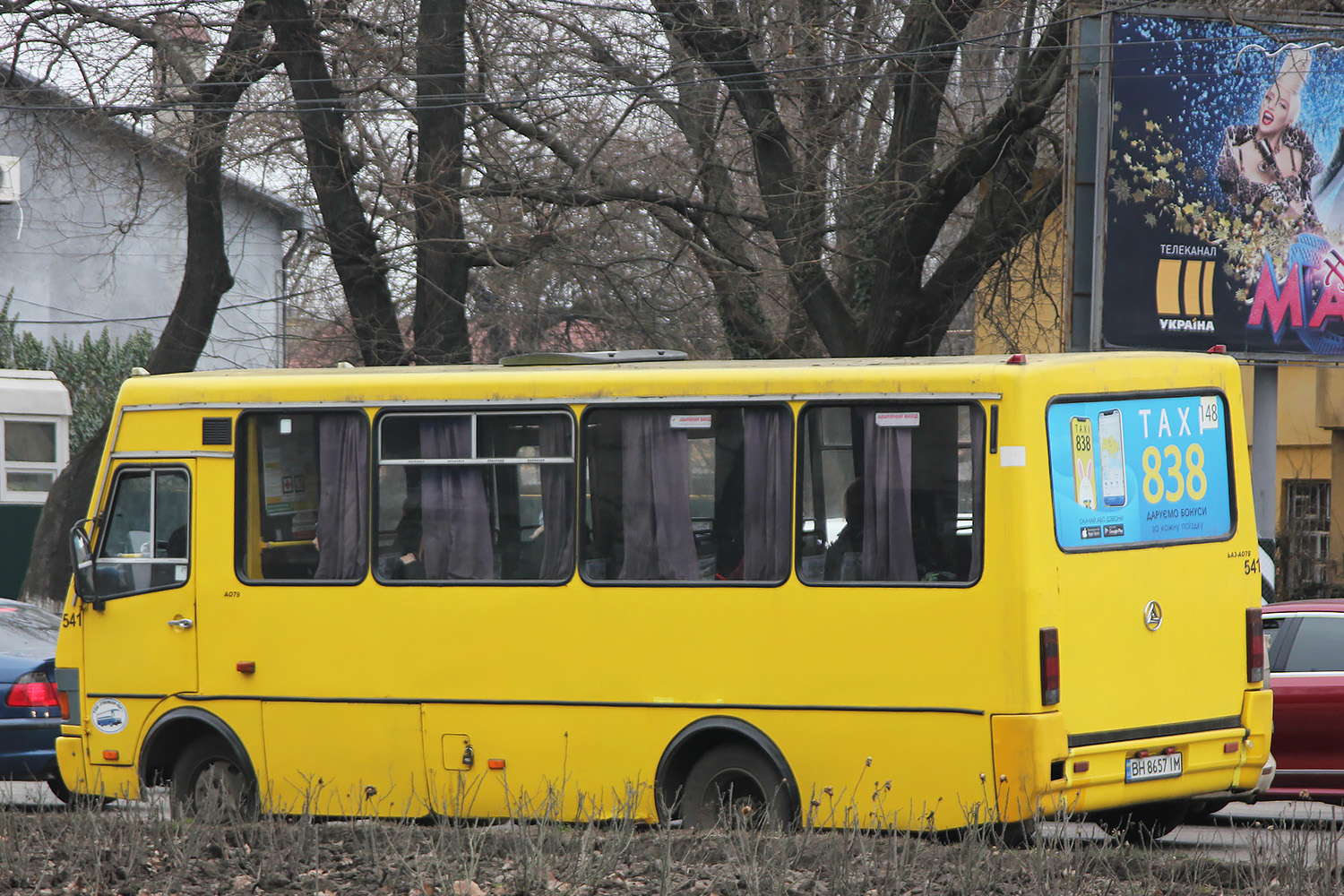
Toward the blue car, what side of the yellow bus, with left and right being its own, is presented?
front

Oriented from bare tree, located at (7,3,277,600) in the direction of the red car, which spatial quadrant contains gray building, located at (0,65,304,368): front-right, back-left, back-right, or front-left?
back-left

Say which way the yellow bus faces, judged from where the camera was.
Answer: facing away from the viewer and to the left of the viewer

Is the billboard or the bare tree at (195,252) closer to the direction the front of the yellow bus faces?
the bare tree

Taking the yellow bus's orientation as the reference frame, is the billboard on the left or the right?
on its right

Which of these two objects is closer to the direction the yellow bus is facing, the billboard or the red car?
the billboard

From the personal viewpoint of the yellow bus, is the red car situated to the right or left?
on its right

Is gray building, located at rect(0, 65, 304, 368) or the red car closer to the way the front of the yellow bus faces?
the gray building
